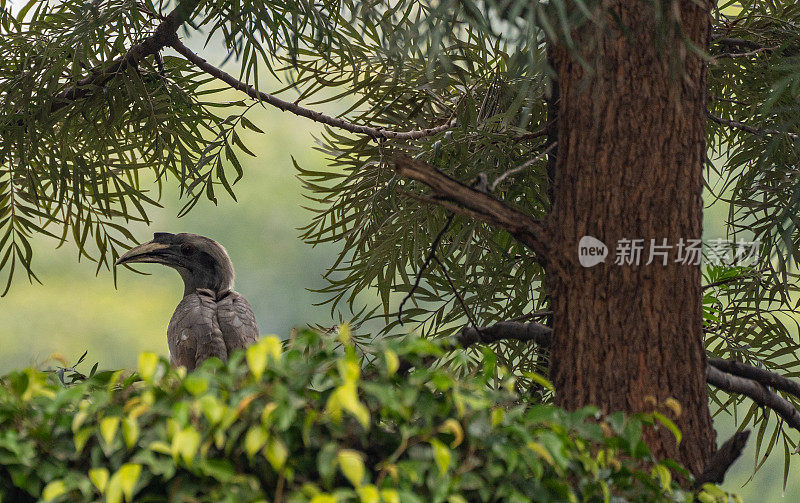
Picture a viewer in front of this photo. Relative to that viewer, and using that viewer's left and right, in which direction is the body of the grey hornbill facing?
facing away from the viewer and to the left of the viewer
